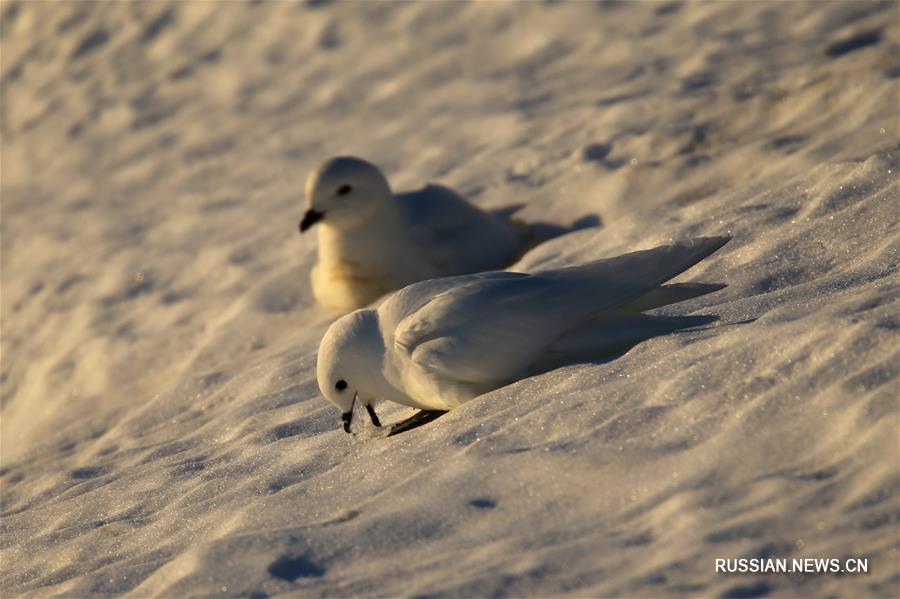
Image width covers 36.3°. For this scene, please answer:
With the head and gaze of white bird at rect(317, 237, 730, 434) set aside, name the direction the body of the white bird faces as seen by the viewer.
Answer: to the viewer's left

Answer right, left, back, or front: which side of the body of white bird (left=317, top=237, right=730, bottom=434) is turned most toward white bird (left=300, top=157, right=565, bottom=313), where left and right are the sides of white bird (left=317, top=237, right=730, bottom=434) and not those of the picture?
right

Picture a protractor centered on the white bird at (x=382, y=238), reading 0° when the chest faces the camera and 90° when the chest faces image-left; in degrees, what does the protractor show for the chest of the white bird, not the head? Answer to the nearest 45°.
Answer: approximately 45°

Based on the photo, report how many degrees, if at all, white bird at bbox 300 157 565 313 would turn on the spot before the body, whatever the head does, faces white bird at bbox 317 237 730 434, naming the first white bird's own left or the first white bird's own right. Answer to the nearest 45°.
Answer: approximately 45° to the first white bird's own left

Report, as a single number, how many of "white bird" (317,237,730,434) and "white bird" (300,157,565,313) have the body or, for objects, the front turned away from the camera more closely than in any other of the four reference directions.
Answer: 0
